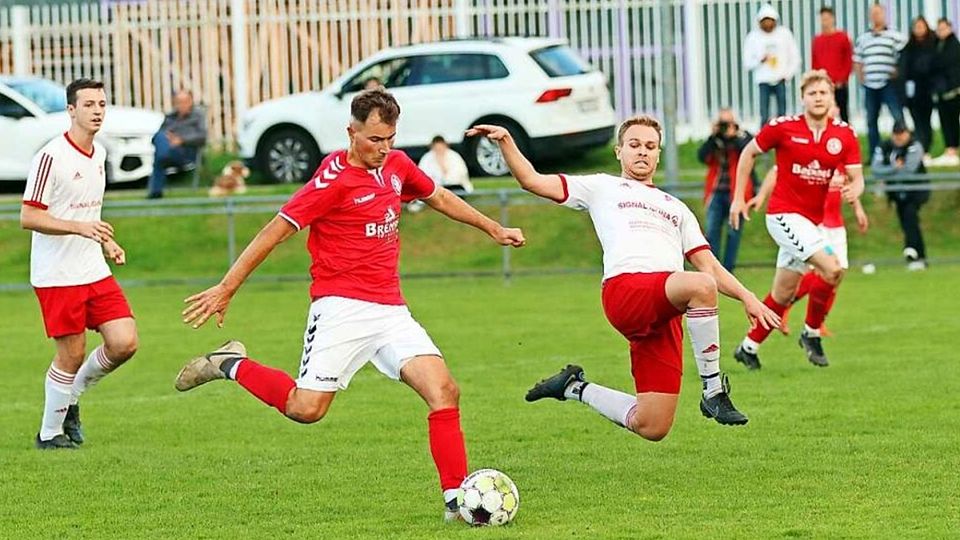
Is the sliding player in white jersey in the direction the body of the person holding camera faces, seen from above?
yes

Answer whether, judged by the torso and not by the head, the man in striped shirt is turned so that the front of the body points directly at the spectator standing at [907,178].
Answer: yes

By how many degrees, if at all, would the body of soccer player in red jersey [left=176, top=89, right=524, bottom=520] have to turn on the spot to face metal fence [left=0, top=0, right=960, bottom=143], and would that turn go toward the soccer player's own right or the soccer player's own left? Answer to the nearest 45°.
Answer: approximately 135° to the soccer player's own left

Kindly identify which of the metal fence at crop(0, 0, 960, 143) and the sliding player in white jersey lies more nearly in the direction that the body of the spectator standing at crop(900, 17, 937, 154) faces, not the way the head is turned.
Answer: the sliding player in white jersey

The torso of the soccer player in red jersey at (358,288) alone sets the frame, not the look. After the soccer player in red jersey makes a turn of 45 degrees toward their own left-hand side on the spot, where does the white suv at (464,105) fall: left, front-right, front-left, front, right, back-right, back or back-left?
left

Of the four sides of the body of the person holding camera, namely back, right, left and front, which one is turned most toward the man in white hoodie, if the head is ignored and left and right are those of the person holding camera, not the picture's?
back

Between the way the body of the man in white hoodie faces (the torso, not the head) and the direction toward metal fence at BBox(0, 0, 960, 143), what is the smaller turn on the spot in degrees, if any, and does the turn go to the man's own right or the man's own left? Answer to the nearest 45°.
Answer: approximately 135° to the man's own right

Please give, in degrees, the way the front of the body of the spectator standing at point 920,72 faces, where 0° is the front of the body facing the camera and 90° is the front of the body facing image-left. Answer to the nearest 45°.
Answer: approximately 0°
